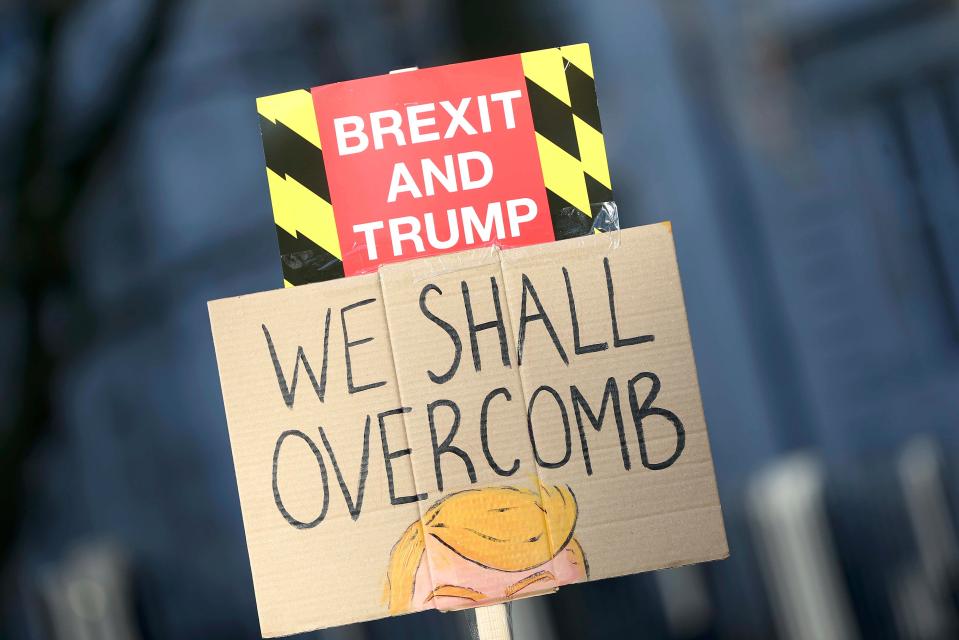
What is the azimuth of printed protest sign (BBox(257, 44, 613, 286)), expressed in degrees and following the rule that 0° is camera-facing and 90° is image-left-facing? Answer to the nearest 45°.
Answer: approximately 0°

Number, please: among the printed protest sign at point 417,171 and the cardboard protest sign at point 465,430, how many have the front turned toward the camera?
2
